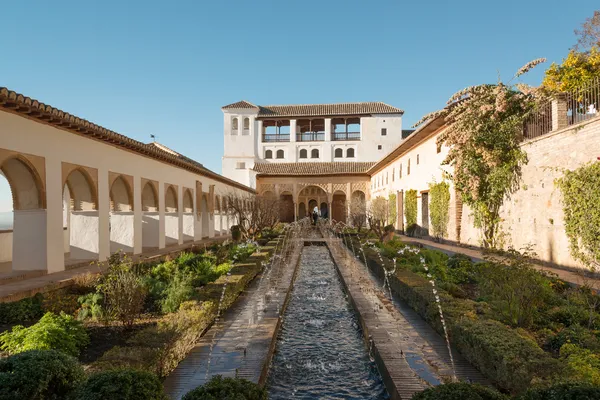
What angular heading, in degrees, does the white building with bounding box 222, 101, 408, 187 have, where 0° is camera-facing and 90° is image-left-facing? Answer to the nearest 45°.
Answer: approximately 0°

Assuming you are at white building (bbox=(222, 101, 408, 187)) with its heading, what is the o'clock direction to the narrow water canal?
The narrow water canal is roughly at 12 o'clock from the white building.

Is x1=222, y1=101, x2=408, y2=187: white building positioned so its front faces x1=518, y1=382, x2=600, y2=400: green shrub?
yes

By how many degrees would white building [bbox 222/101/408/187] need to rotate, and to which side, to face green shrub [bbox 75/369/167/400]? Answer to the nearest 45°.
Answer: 0° — it already faces it

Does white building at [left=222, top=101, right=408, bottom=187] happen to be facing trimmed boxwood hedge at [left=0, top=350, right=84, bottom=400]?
yes

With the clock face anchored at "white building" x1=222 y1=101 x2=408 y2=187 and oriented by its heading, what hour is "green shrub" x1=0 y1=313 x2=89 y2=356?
The green shrub is roughly at 12 o'clock from the white building.

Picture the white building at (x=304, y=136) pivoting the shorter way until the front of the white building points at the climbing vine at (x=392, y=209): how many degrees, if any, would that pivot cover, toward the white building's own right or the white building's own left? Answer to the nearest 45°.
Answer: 0° — it already faces it

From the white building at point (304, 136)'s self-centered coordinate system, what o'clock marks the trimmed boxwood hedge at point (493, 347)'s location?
The trimmed boxwood hedge is roughly at 12 o'clock from the white building.

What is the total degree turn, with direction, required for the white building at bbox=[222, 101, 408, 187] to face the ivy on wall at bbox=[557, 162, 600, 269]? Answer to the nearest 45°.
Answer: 0° — it already faces it
